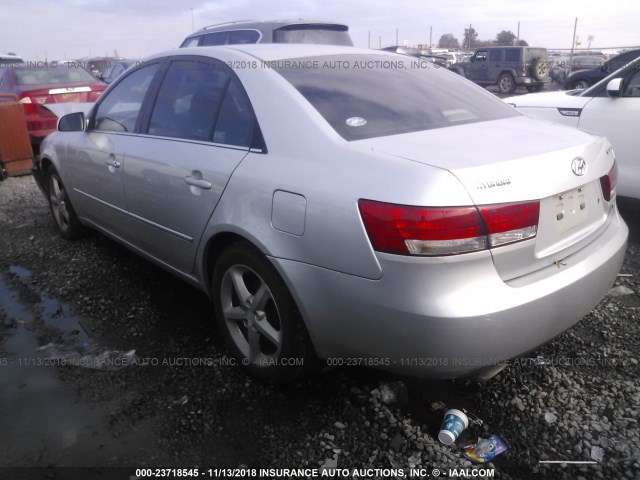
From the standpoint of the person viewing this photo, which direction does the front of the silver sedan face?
facing away from the viewer and to the left of the viewer

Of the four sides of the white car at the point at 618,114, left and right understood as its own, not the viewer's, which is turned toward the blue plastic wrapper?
left

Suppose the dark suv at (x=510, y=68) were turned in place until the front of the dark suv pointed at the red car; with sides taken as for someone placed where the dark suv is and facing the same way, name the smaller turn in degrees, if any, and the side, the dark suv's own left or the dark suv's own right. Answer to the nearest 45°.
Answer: approximately 90° to the dark suv's own left

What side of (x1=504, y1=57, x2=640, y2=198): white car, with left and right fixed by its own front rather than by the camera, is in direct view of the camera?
left

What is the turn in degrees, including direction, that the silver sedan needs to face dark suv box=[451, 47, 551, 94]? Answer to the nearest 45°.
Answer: approximately 45° to its right

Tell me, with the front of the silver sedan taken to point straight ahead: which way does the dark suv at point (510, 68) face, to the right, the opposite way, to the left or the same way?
the same way

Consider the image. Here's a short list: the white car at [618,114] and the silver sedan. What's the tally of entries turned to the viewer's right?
0

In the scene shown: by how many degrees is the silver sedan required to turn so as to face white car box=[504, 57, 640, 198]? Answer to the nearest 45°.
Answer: approximately 90° to its right

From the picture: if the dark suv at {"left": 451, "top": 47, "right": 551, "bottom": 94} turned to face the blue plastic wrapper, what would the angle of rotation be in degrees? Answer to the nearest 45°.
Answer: approximately 135° to its left

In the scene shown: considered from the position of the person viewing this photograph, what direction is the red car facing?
facing away from the viewer and to the left of the viewer
